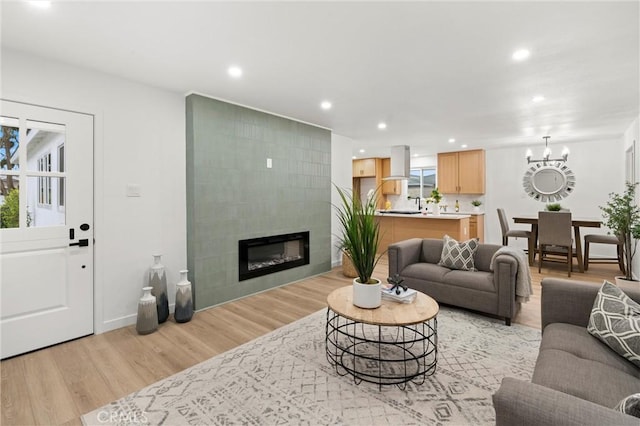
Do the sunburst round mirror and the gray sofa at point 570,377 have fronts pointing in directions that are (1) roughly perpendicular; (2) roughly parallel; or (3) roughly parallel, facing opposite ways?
roughly perpendicular

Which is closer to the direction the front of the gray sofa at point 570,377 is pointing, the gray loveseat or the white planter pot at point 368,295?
the white planter pot

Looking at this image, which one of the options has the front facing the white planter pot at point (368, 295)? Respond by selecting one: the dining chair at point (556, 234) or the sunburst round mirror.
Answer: the sunburst round mirror

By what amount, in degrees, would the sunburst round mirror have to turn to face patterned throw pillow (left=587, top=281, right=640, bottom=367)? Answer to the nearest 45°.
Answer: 0° — it already faces it

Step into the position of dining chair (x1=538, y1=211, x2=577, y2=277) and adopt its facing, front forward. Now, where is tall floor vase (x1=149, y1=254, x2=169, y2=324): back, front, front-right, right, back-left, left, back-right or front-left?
back-left

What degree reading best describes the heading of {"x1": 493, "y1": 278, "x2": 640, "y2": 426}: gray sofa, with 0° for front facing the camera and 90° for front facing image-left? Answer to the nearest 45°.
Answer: approximately 90°

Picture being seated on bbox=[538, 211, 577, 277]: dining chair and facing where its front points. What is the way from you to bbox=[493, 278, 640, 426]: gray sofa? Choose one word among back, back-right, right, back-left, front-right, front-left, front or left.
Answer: back

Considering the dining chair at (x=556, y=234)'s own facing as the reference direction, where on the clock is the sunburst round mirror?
The sunburst round mirror is roughly at 12 o'clock from the dining chair.

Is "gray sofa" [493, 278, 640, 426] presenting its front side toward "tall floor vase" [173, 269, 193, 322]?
yes

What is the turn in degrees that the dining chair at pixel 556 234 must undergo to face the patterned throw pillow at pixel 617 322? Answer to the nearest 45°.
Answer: approximately 180°

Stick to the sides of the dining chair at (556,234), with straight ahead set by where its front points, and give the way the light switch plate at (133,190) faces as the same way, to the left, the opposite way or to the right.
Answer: to the right

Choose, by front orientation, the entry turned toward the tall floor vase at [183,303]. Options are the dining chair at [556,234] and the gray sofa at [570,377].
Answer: the gray sofa

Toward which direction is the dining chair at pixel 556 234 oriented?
away from the camera

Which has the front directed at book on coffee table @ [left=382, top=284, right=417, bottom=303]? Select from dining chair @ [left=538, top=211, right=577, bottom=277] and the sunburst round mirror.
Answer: the sunburst round mirror
